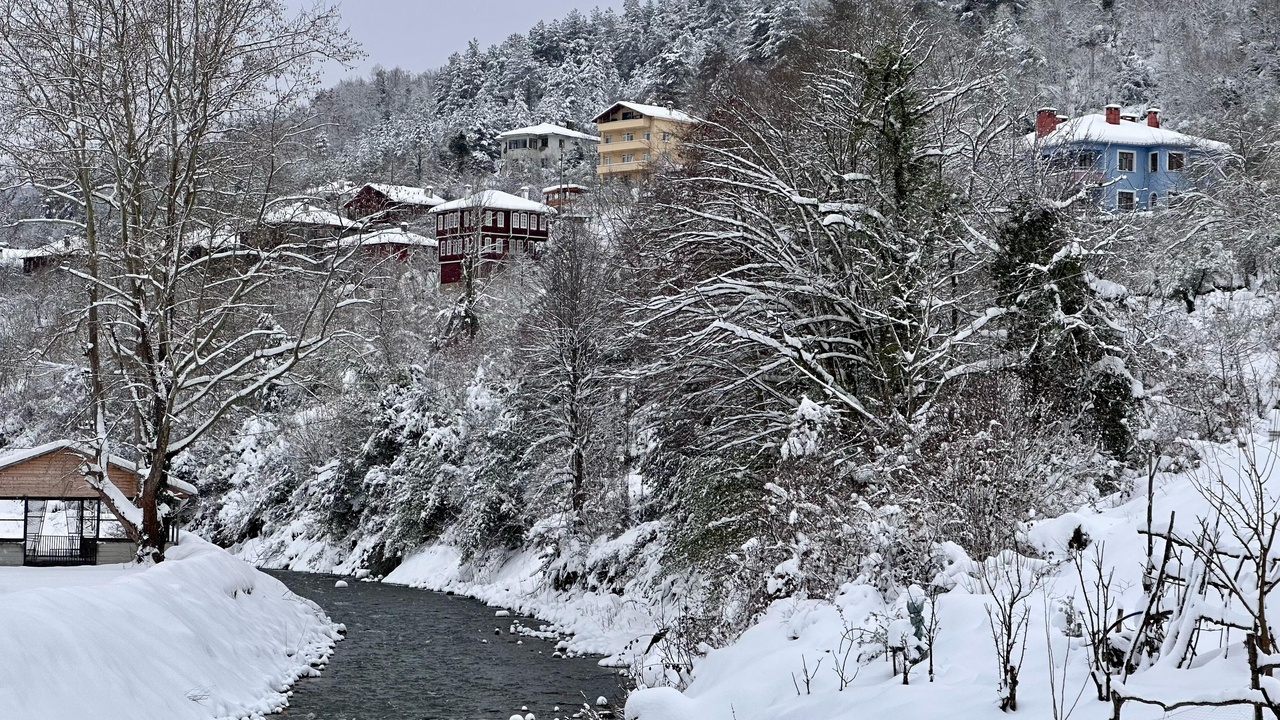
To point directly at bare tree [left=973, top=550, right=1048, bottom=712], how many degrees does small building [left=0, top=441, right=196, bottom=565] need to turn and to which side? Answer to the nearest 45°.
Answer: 0° — it already faces it

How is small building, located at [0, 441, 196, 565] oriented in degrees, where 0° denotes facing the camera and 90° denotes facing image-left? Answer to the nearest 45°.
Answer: approximately 0°

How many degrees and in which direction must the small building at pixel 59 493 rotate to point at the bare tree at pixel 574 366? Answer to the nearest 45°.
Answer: approximately 90° to its left
